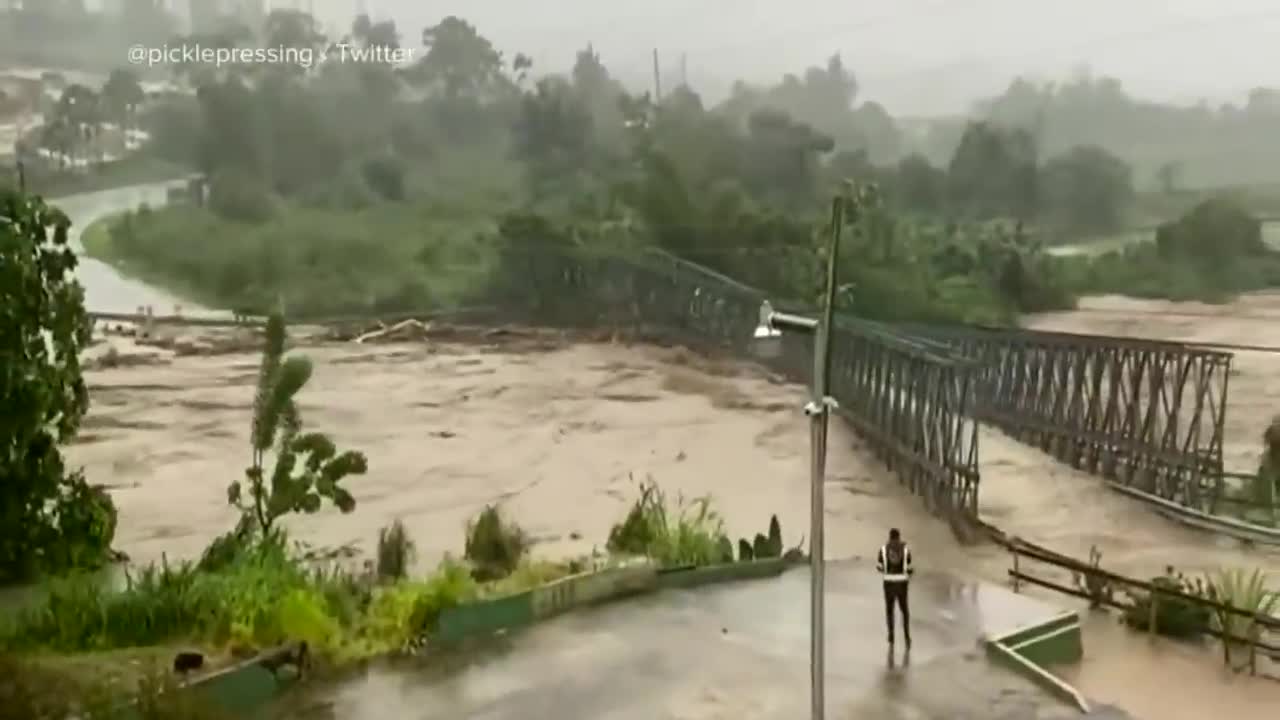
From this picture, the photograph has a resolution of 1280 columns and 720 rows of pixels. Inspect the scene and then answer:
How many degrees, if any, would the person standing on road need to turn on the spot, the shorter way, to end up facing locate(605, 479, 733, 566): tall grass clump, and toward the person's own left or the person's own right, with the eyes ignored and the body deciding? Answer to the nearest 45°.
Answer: approximately 45° to the person's own left

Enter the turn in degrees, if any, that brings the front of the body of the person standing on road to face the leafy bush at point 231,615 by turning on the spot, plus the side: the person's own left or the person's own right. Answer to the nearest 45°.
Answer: approximately 90° to the person's own left

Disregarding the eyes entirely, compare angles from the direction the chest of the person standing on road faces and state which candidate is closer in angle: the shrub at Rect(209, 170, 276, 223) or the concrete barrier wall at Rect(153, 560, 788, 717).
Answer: the shrub

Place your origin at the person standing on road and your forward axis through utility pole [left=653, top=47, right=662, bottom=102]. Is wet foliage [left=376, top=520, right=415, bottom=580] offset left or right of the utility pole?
left

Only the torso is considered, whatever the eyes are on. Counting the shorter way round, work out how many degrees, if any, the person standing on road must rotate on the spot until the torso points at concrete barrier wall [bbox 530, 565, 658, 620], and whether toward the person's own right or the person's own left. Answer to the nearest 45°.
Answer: approximately 90° to the person's own left

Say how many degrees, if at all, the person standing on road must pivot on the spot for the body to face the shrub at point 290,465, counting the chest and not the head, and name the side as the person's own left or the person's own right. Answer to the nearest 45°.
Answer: approximately 90° to the person's own left

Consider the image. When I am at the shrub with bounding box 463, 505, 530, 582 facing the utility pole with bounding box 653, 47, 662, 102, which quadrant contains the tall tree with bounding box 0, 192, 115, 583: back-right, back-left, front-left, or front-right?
back-left

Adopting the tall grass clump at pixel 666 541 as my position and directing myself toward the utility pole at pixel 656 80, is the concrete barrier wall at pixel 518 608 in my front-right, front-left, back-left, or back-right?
back-left

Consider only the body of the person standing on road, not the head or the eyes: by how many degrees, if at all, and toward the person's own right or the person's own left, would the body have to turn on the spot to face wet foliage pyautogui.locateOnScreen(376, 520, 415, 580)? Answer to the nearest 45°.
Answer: approximately 45° to the person's own left

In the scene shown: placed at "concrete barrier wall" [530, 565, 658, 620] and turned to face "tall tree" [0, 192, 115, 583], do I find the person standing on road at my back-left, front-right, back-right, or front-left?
back-left

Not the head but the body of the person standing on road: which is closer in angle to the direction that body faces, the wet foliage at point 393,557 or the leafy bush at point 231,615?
the wet foliage

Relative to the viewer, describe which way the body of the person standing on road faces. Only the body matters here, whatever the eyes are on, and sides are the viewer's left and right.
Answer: facing away from the viewer
